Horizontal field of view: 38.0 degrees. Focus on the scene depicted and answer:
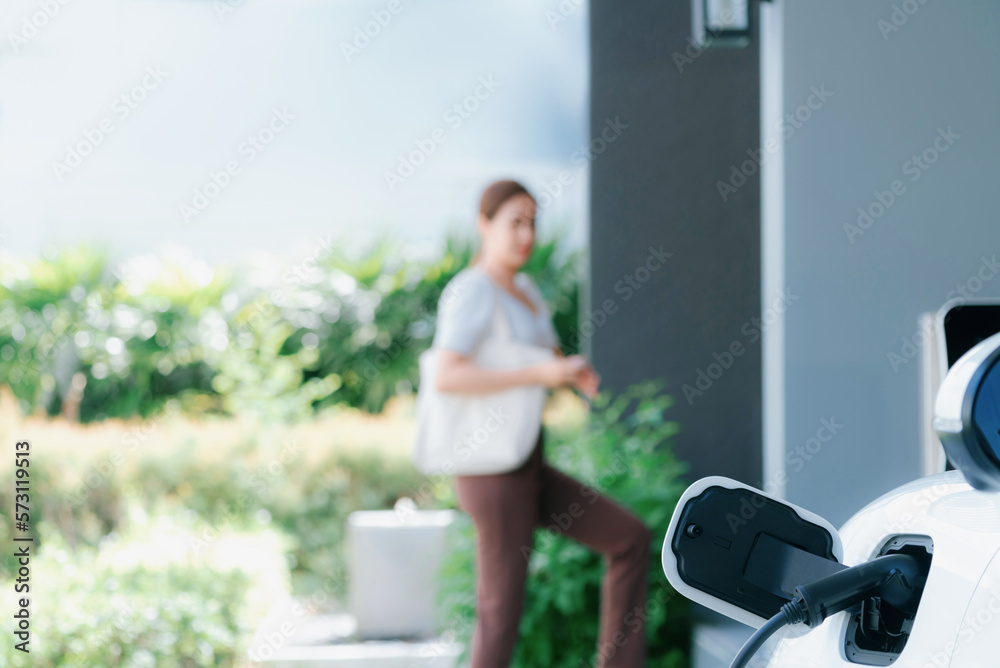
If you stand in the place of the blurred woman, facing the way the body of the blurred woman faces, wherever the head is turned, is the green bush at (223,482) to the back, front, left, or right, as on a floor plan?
back

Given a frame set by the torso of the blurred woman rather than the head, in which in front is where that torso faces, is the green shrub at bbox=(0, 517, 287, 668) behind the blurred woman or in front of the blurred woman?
behind

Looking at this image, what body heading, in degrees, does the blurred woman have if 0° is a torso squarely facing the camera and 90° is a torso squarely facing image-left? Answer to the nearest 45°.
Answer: approximately 315°
